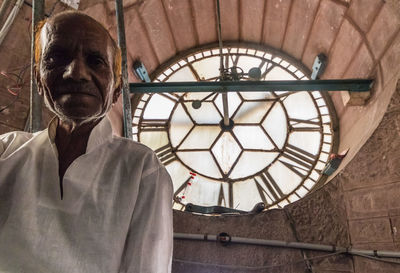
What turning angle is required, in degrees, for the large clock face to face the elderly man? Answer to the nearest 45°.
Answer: approximately 180°

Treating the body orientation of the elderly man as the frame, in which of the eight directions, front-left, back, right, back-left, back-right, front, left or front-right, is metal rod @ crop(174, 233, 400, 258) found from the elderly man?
back-left

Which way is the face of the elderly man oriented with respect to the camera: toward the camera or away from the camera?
toward the camera

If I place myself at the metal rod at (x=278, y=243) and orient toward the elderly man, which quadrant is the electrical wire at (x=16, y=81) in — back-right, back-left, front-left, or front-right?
front-right

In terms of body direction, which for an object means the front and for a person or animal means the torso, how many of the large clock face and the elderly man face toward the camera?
1

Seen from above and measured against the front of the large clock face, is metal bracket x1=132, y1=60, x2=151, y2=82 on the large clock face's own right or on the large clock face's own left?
on the large clock face's own left

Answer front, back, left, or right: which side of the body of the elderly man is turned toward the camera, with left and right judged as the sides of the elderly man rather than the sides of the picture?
front

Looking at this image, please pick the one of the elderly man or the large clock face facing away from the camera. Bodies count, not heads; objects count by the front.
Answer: the large clock face

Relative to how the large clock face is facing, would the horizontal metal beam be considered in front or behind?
behind

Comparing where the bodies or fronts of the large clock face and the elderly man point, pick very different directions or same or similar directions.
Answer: very different directions

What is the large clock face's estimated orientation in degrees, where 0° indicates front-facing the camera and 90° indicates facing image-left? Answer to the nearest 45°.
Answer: approximately 180°

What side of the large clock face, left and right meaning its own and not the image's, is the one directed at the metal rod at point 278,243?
back

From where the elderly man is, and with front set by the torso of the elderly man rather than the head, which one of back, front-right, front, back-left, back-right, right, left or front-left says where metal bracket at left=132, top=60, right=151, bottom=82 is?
back
